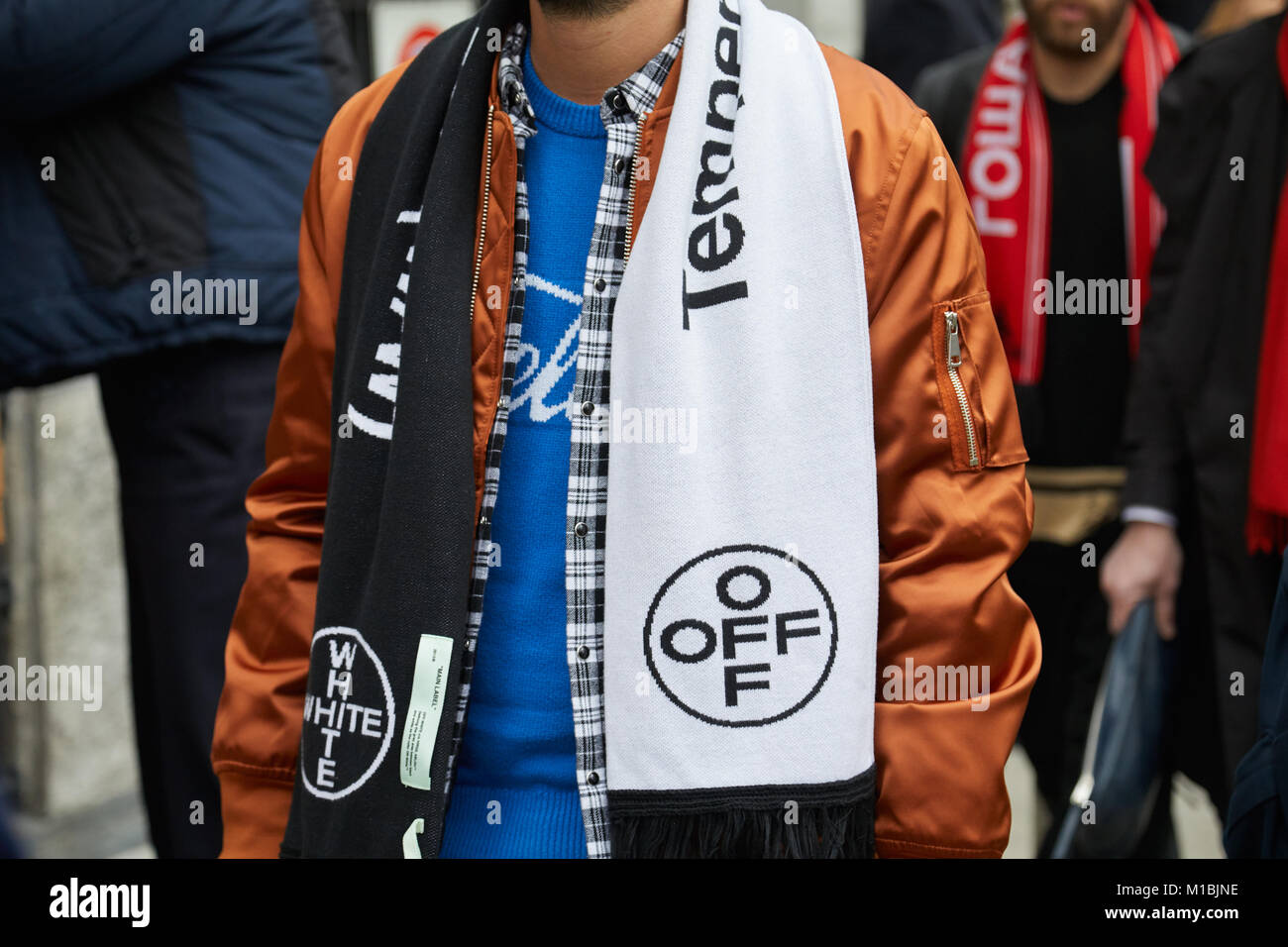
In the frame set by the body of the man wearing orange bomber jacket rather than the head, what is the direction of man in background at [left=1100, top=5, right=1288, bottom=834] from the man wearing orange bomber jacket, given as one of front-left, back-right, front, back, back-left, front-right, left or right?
back-left

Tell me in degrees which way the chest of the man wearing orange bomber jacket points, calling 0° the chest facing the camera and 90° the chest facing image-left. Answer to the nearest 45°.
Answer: approximately 0°

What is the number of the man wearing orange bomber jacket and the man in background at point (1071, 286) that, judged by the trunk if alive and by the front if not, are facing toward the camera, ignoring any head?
2
